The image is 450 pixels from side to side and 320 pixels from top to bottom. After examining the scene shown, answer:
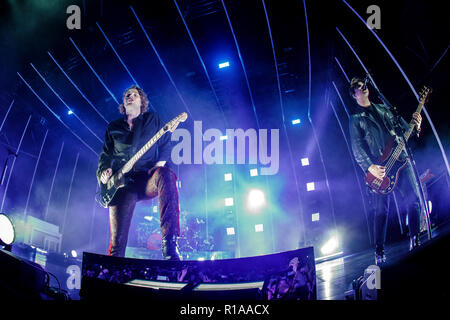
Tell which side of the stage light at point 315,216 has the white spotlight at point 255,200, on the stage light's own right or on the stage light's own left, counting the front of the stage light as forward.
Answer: on the stage light's own right

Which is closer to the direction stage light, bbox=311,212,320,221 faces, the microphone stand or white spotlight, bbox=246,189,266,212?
the microphone stand

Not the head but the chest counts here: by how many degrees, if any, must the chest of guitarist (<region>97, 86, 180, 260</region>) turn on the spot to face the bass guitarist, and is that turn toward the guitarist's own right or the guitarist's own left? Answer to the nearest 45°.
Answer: approximately 90° to the guitarist's own left

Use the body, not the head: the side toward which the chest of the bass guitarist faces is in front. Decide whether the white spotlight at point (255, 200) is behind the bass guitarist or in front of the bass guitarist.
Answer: behind

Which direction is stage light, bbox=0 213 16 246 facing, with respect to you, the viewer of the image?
facing the viewer and to the right of the viewer

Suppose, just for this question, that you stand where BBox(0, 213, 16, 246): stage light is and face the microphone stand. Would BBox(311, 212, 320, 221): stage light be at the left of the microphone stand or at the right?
left

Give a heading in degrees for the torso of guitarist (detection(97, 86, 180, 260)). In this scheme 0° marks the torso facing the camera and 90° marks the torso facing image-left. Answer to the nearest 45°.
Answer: approximately 0°

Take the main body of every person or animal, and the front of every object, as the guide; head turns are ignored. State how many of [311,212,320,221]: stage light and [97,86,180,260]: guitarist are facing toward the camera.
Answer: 2

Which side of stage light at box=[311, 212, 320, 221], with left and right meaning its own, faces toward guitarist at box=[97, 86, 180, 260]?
front

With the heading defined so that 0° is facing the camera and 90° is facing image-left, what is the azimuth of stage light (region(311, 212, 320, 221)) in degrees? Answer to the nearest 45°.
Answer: approximately 0°
